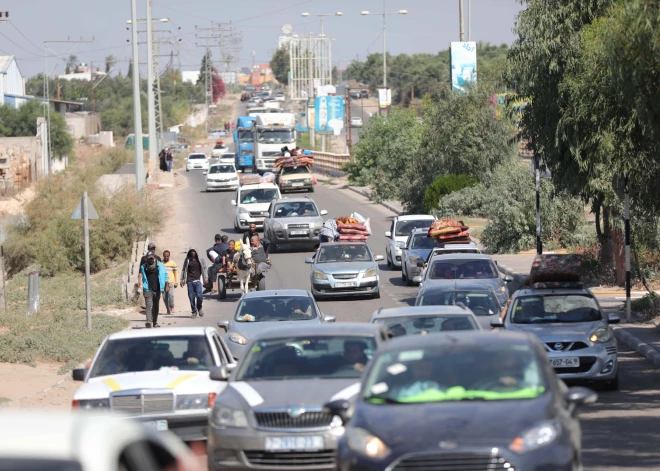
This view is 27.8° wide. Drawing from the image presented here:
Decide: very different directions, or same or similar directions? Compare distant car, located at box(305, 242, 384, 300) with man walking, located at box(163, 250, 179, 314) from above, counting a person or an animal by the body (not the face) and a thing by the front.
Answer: same or similar directions

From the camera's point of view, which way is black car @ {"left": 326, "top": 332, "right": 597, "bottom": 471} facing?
toward the camera

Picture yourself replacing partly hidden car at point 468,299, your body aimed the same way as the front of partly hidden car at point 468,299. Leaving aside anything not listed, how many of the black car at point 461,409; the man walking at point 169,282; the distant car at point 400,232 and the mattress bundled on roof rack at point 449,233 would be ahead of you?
1

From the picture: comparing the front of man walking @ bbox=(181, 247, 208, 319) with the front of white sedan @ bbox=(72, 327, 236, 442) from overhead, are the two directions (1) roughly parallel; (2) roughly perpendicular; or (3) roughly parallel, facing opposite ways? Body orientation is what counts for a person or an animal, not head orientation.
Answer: roughly parallel

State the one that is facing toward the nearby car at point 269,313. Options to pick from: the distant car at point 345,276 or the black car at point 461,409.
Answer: the distant car at point 345,276

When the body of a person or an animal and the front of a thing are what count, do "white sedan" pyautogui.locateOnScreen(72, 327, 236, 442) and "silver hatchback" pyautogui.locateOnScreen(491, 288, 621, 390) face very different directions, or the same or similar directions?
same or similar directions

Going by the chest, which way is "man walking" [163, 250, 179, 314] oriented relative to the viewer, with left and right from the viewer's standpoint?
facing the viewer

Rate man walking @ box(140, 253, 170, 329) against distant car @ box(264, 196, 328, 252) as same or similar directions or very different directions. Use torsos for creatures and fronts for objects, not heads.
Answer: same or similar directions

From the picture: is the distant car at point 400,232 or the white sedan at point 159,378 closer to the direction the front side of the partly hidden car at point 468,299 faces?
the white sedan

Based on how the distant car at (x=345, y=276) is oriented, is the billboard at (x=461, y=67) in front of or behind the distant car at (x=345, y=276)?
behind

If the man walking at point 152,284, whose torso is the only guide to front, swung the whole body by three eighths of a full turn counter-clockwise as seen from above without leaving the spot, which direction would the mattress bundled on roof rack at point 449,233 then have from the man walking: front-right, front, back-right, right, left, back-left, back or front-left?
front

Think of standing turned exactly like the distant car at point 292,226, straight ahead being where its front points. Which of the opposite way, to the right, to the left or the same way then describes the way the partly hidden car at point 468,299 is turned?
the same way

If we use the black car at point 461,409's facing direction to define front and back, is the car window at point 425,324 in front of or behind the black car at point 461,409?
behind

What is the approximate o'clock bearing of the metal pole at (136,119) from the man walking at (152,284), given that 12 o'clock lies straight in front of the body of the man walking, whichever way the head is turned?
The metal pole is roughly at 6 o'clock from the man walking.

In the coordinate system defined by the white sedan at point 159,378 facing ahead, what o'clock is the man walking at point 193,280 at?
The man walking is roughly at 6 o'clock from the white sedan.
